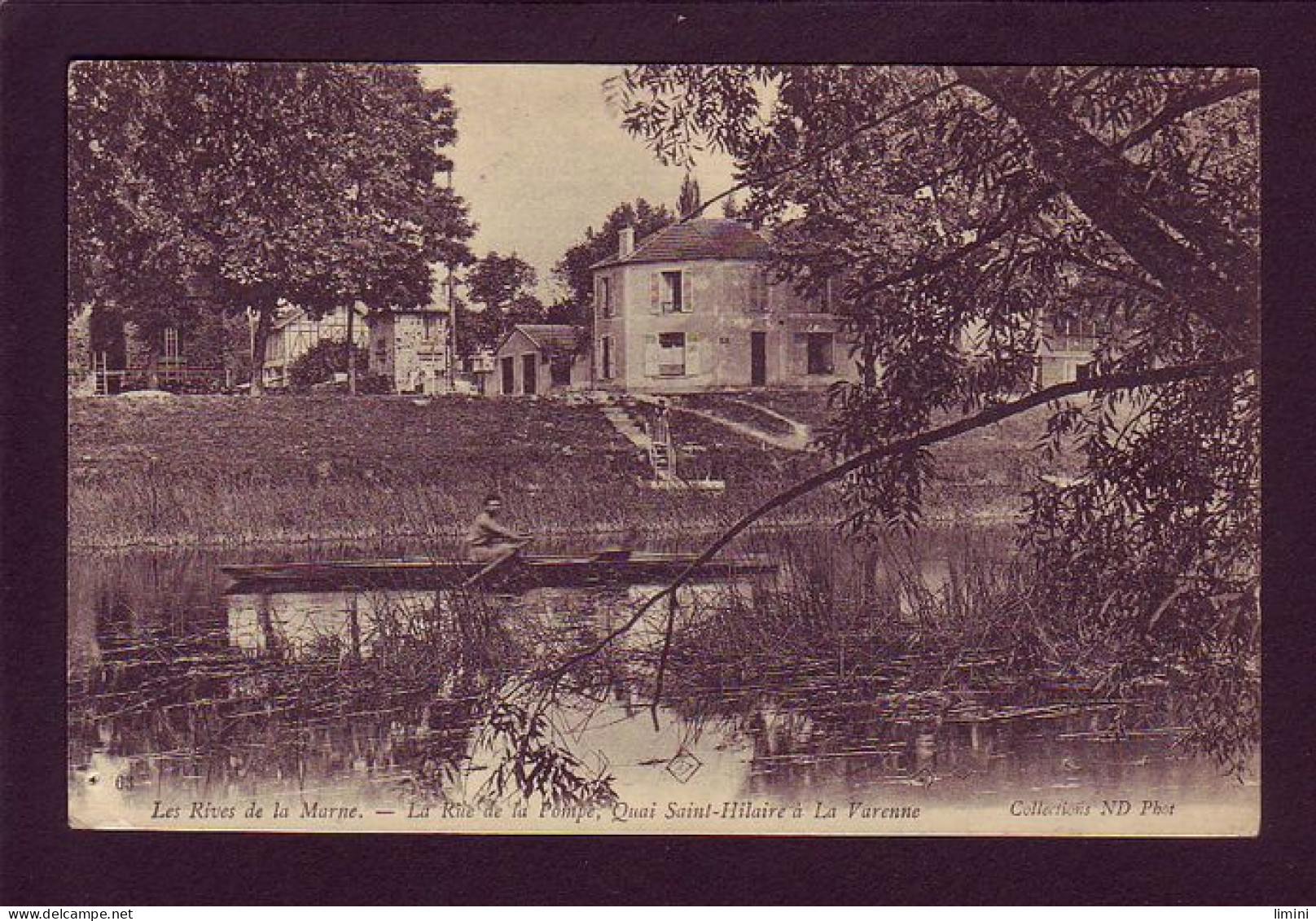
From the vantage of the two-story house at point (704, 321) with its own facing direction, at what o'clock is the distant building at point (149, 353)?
The distant building is roughly at 3 o'clock from the two-story house.

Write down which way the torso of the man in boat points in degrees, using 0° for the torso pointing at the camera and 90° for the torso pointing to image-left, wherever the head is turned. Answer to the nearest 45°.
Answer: approximately 270°

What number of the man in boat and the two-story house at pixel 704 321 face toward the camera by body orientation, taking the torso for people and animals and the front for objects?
1

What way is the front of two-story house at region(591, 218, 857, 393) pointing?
toward the camera

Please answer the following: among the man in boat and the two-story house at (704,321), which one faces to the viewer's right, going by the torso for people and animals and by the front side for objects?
the man in boat

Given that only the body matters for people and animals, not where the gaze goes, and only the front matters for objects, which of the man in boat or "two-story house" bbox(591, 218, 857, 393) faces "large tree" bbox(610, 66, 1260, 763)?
the two-story house
